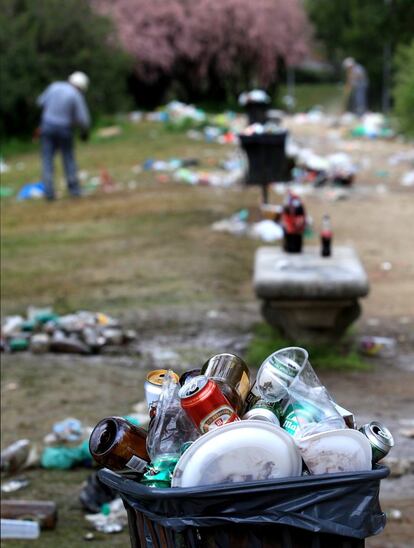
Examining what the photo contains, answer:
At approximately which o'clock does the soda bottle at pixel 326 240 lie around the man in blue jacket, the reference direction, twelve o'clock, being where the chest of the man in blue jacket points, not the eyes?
The soda bottle is roughly at 4 o'clock from the man in blue jacket.

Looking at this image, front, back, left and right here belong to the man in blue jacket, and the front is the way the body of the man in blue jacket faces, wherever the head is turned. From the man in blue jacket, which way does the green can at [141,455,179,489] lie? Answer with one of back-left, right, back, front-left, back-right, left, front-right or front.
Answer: back-right

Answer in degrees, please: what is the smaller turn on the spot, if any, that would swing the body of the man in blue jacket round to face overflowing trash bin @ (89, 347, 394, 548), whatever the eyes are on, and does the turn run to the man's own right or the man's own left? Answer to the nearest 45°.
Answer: approximately 135° to the man's own right

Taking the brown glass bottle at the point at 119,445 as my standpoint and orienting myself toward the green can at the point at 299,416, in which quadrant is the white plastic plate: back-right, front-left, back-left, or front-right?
front-right

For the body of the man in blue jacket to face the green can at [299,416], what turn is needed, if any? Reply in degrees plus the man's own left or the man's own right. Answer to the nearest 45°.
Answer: approximately 135° to the man's own right

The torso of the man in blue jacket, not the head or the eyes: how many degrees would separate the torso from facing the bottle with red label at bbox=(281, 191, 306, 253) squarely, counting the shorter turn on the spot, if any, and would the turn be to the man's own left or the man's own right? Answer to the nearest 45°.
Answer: approximately 135° to the man's own right

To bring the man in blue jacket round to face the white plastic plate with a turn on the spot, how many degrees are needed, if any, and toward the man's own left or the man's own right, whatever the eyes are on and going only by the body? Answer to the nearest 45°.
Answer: approximately 135° to the man's own right

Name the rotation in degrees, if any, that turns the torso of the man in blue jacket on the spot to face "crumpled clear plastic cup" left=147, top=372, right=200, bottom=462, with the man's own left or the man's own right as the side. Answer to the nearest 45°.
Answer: approximately 135° to the man's own right

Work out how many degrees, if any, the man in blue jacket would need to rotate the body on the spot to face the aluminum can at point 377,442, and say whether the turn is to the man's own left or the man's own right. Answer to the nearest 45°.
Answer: approximately 135° to the man's own right

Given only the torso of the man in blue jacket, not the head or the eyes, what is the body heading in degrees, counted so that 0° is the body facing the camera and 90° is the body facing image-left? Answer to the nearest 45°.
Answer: approximately 225°

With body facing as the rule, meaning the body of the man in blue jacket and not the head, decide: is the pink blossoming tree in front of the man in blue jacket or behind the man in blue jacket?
in front

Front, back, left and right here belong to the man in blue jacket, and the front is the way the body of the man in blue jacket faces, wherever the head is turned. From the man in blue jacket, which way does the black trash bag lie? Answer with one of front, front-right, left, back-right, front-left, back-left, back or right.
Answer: back-right
